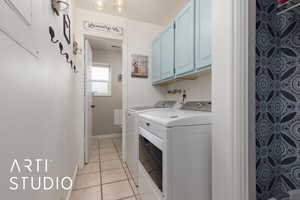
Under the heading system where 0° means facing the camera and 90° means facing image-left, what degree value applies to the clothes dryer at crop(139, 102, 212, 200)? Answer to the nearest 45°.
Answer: approximately 45°

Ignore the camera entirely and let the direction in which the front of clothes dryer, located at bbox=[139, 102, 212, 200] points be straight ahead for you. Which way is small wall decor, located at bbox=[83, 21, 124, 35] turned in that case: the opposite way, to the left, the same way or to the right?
to the left

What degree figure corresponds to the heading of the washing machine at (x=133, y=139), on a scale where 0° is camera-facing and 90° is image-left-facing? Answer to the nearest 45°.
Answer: approximately 90°

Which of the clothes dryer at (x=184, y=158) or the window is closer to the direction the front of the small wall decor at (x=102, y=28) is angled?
the clothes dryer

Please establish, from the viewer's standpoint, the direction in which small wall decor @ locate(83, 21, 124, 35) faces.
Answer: facing the viewer

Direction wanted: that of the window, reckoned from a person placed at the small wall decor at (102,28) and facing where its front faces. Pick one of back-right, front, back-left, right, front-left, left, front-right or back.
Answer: back

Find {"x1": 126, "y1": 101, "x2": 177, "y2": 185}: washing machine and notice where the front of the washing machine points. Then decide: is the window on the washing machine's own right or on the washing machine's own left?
on the washing machine's own right

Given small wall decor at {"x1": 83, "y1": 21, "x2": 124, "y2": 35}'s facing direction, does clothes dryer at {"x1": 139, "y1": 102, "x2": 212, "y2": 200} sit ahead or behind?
ahead

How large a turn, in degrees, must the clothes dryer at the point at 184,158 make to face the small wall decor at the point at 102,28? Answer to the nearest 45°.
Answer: approximately 90° to its right
